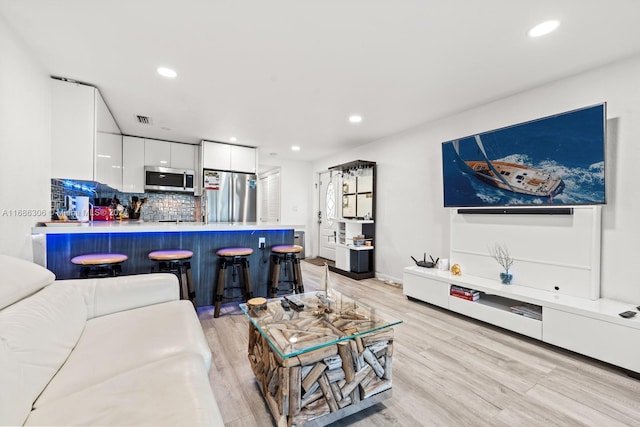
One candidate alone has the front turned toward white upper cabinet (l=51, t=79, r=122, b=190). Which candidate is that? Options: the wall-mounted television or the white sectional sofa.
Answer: the wall-mounted television

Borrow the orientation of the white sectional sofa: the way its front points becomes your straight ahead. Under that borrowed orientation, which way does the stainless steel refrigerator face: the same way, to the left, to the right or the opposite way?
to the right

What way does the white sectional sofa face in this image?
to the viewer's right

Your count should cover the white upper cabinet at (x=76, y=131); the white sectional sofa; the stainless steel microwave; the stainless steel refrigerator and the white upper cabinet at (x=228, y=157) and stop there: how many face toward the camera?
3

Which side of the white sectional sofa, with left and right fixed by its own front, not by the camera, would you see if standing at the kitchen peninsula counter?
left

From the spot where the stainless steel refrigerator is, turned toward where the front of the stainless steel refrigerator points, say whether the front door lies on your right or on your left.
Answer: on your left

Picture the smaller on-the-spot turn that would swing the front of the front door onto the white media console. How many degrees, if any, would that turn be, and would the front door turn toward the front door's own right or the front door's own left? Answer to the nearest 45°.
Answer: approximately 90° to the front door's own left

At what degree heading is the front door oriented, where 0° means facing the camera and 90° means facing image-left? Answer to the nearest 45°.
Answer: approximately 45°

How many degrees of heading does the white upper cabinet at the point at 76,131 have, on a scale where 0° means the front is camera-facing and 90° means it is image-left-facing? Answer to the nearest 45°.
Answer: approximately 270°

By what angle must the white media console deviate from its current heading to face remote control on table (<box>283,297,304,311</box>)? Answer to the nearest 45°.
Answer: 0° — it already faces it

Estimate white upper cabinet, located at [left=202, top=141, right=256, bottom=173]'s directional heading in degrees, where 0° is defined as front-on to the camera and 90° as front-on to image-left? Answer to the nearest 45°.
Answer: approximately 0°
